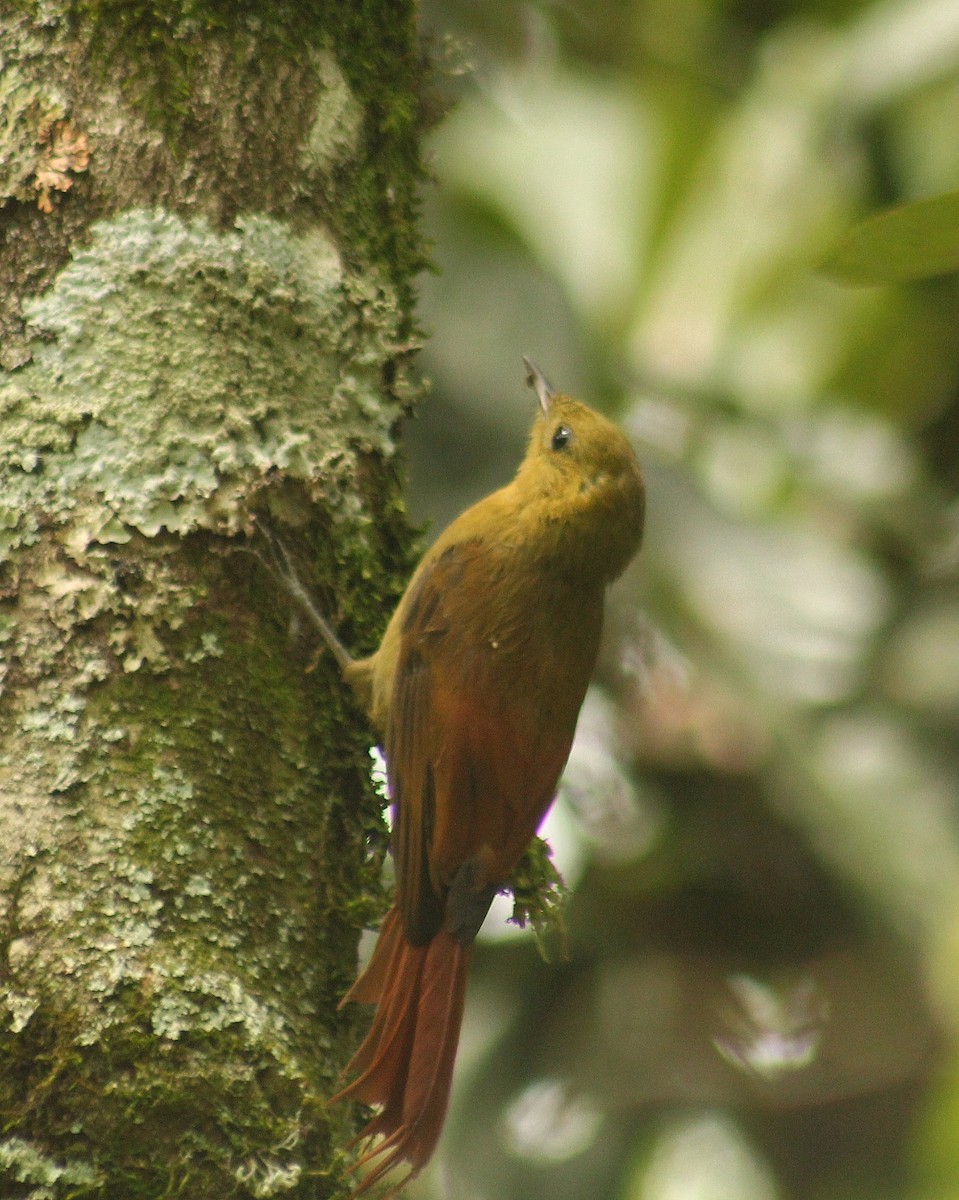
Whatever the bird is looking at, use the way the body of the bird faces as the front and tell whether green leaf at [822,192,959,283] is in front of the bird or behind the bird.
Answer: behind

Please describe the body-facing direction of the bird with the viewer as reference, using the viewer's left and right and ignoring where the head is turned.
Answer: facing away from the viewer and to the left of the viewer
